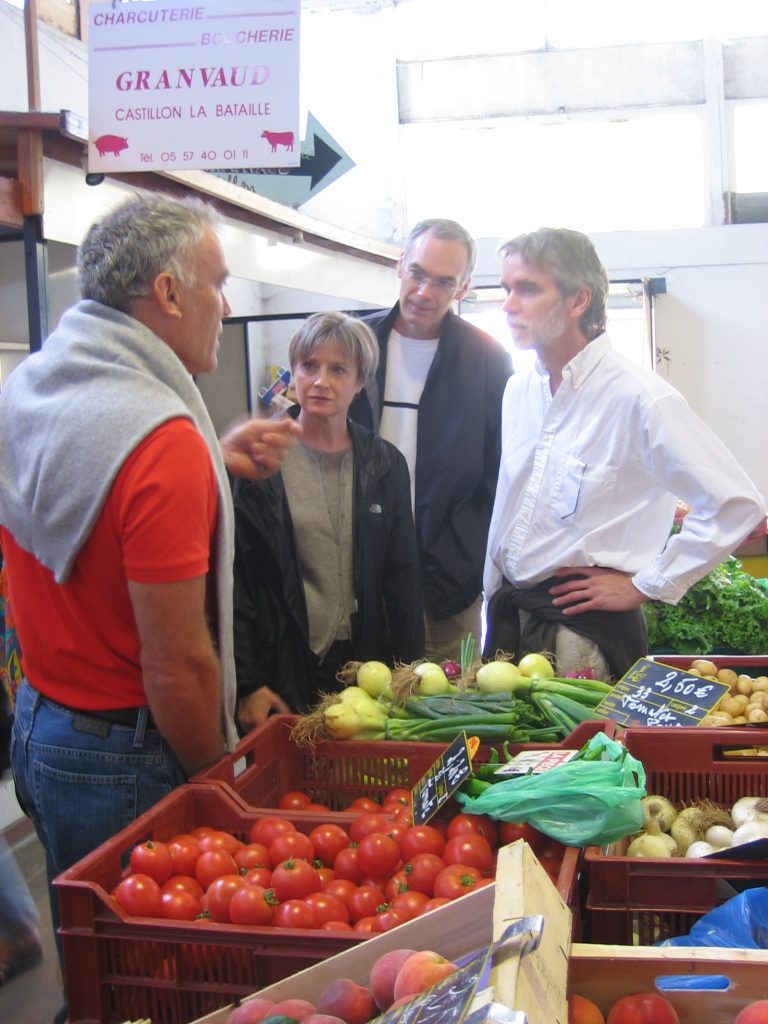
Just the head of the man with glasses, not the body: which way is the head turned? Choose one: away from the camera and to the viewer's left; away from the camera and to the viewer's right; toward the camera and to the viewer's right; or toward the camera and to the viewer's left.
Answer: toward the camera and to the viewer's left

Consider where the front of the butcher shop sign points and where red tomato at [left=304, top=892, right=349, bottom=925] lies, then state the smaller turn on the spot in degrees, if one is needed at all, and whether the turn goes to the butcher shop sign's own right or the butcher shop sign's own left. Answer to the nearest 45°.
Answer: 0° — it already faces it

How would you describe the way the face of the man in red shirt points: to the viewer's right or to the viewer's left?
to the viewer's right

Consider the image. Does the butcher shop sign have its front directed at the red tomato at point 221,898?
yes

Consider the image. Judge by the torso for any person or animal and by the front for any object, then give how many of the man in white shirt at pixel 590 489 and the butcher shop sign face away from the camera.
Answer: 0

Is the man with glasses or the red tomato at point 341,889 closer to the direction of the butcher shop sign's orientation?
the red tomato

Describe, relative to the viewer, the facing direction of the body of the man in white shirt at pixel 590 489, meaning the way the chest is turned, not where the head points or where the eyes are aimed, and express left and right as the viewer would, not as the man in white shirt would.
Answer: facing the viewer and to the left of the viewer

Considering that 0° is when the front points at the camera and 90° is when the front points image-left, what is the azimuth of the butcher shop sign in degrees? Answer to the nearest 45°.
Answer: approximately 0°

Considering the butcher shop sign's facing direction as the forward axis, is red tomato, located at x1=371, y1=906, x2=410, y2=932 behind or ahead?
ahead
